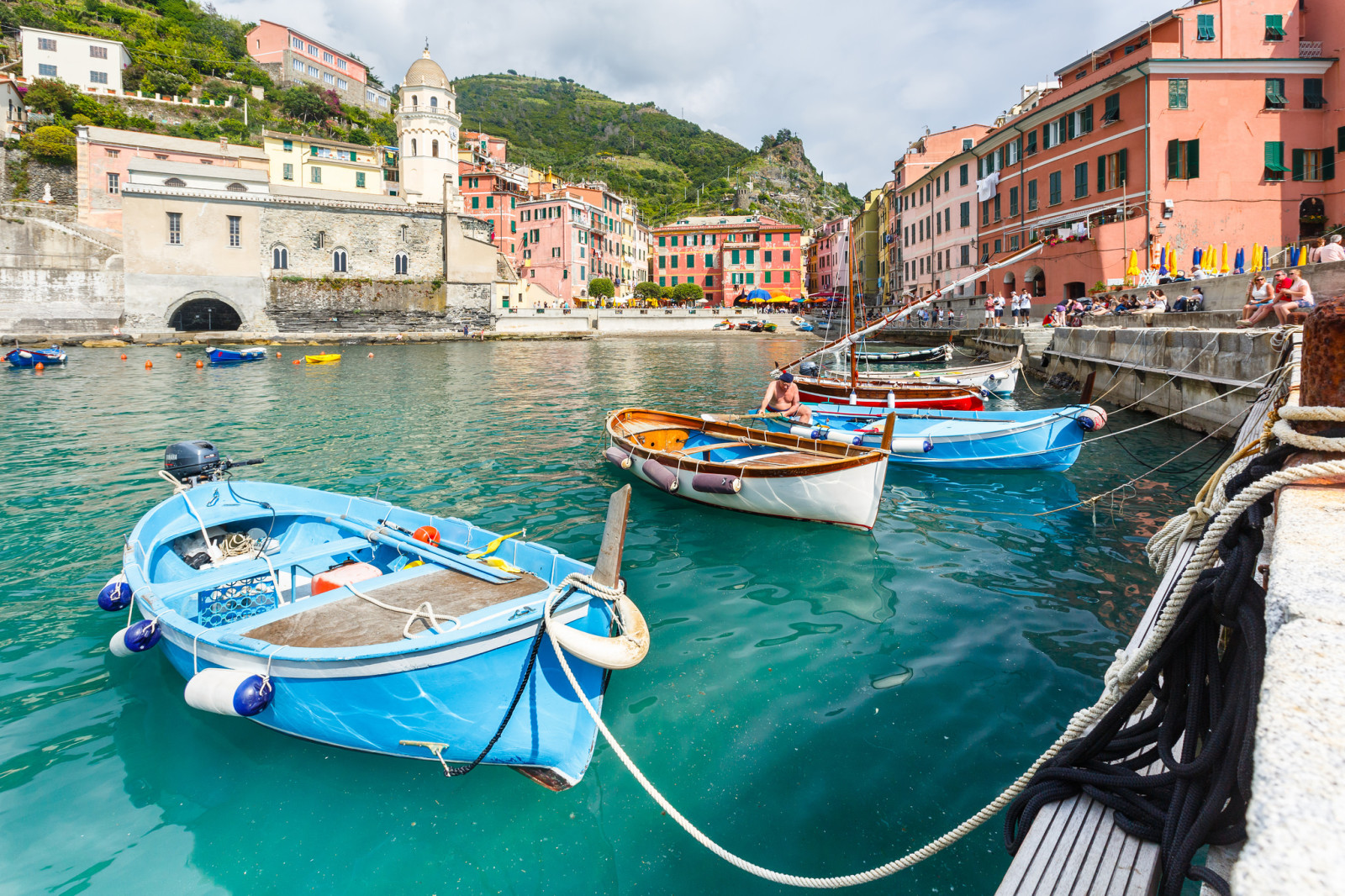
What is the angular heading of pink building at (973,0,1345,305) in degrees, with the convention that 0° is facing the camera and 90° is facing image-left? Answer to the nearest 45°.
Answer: approximately 45°

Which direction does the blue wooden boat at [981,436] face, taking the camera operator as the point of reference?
facing to the right of the viewer

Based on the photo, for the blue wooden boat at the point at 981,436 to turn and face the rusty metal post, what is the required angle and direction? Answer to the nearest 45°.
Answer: approximately 90° to its right

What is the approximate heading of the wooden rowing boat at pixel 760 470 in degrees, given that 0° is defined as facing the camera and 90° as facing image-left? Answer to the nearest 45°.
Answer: approximately 315°

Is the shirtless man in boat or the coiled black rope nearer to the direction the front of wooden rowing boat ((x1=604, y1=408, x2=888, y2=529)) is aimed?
the coiled black rope

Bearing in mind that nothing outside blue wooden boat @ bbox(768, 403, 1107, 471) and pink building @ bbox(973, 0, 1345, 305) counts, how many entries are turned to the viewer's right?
1

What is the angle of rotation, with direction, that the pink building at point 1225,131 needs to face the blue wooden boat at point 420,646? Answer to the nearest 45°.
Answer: approximately 45° to its left

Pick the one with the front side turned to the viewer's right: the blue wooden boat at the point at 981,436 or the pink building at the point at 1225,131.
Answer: the blue wooden boat

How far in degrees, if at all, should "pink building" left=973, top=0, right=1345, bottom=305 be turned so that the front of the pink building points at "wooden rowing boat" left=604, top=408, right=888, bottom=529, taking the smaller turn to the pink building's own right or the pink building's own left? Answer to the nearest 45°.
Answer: approximately 45° to the pink building's own left
